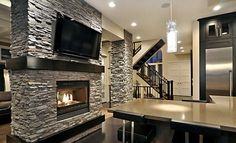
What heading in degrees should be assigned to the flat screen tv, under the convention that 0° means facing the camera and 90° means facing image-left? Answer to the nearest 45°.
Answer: approximately 315°

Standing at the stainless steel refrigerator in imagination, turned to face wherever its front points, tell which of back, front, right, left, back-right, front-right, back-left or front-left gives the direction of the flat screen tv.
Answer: front-right

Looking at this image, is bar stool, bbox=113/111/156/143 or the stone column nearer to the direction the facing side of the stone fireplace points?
the bar stool
